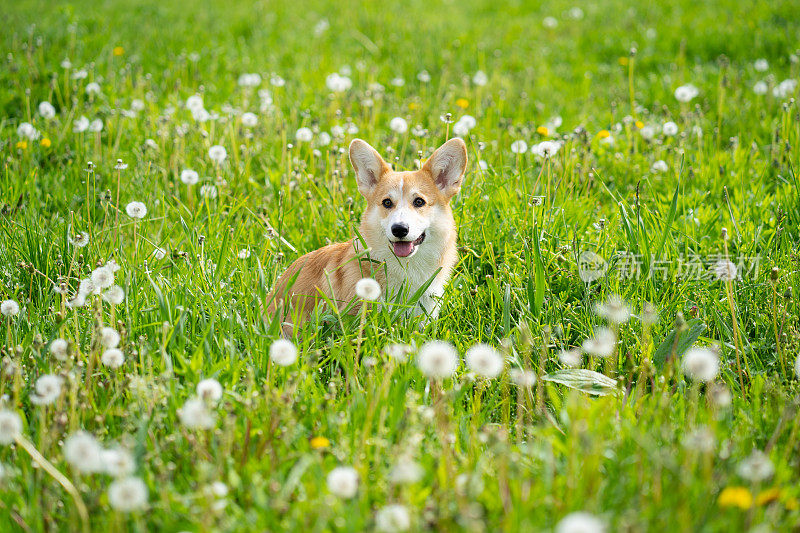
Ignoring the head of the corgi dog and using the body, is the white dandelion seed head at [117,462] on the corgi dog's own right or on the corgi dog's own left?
on the corgi dog's own right

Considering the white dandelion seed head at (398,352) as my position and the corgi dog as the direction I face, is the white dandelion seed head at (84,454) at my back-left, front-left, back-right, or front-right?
back-left

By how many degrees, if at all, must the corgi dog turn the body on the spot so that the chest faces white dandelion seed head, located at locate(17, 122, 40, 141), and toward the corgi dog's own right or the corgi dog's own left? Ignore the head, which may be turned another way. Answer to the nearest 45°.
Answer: approximately 180°

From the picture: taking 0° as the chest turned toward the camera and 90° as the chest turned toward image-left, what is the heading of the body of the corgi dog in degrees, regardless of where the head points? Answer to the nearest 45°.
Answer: approximately 315°

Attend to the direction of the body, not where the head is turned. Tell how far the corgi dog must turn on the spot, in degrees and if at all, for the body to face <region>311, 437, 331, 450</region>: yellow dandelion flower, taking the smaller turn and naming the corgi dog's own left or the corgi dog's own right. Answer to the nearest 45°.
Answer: approximately 45° to the corgi dog's own right

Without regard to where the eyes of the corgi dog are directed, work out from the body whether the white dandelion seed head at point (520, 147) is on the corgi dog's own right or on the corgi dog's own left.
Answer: on the corgi dog's own left

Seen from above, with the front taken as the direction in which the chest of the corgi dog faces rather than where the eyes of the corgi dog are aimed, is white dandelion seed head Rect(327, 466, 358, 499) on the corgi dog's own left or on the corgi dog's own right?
on the corgi dog's own right

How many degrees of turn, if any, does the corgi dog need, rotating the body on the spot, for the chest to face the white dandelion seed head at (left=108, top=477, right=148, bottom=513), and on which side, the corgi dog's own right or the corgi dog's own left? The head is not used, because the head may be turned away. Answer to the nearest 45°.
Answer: approximately 45° to the corgi dog's own right

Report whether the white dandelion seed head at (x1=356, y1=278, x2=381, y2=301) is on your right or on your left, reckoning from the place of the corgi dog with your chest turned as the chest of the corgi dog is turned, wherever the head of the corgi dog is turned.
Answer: on your right
